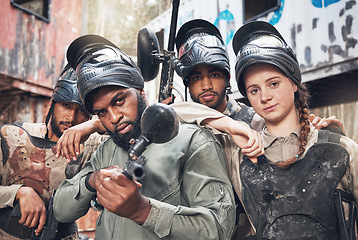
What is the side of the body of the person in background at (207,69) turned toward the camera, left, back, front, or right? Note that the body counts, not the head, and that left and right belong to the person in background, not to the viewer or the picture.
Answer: front

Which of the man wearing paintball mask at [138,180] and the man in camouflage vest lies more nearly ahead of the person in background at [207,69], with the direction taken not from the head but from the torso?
the man wearing paintball mask

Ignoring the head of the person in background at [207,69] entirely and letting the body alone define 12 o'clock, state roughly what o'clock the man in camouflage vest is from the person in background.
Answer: The man in camouflage vest is roughly at 3 o'clock from the person in background.

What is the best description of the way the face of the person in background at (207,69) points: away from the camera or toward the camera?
toward the camera

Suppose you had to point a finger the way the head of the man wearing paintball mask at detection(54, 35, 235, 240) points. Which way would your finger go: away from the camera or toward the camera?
toward the camera

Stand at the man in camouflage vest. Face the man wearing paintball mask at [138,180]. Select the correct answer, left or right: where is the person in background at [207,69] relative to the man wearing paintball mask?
left

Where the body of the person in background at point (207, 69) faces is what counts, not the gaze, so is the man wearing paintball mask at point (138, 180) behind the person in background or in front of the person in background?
in front
